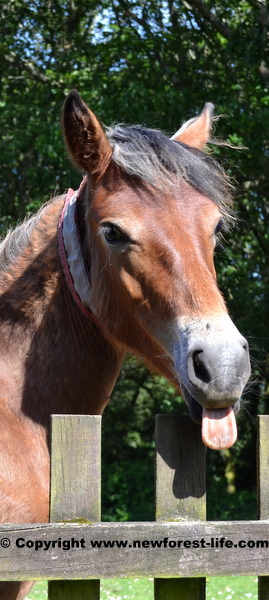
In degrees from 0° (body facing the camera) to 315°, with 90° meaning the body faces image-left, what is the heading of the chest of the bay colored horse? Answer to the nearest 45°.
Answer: approximately 315°
